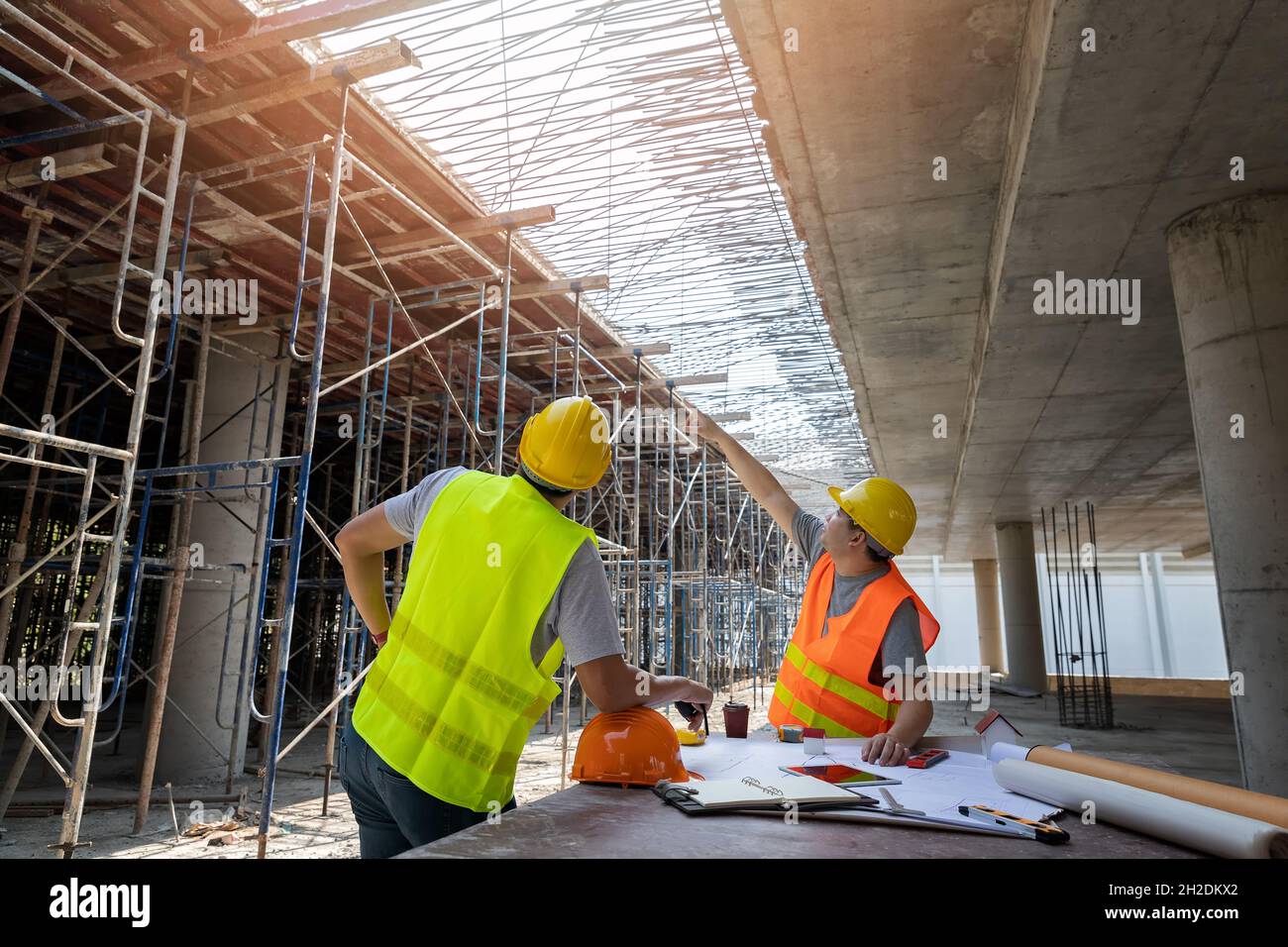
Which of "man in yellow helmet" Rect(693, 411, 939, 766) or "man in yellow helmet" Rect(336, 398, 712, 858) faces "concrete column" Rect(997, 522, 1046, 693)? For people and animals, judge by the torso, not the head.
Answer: "man in yellow helmet" Rect(336, 398, 712, 858)

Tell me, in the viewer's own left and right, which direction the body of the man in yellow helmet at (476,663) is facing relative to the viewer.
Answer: facing away from the viewer and to the right of the viewer

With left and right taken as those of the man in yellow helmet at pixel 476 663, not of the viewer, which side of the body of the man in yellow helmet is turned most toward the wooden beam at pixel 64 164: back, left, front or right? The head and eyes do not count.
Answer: left

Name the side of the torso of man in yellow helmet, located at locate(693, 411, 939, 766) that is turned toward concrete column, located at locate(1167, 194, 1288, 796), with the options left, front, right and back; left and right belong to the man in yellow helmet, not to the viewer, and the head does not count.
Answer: back

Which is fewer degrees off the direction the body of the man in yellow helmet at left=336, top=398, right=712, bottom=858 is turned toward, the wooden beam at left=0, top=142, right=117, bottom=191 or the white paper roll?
the white paper roll

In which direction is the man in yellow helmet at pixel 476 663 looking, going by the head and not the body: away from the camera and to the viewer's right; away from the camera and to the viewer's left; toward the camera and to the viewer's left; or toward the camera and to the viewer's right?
away from the camera and to the viewer's right

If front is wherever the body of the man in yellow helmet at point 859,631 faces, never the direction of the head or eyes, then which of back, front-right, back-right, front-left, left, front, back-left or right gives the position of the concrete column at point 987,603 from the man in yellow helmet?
back-right

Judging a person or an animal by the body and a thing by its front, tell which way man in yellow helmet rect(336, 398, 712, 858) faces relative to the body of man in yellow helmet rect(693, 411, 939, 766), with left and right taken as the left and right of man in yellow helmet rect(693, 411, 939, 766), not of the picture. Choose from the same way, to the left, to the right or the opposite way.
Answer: the opposite way

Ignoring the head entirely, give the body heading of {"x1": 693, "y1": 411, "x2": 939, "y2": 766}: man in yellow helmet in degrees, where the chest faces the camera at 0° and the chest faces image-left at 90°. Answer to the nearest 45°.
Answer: approximately 45°

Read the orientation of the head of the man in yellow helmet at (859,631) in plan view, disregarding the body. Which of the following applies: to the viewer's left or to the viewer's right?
to the viewer's left
